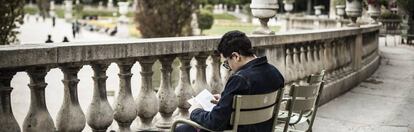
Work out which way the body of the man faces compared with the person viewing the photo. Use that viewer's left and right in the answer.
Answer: facing away from the viewer and to the left of the viewer

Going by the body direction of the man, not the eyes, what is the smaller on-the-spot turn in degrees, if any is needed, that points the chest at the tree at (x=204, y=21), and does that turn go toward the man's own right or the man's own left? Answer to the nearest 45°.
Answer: approximately 45° to the man's own right

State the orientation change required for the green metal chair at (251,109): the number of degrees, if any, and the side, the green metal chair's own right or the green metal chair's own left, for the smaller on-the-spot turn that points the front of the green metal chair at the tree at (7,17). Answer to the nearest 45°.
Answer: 0° — it already faces it

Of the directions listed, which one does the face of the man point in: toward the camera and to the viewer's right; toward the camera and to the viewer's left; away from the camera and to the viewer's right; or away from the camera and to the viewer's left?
away from the camera and to the viewer's left

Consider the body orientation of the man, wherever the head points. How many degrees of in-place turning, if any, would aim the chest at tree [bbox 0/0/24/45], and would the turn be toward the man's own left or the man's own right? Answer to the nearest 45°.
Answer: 0° — they already face it

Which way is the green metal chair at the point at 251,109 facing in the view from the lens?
facing away from the viewer and to the left of the viewer
